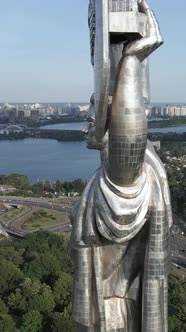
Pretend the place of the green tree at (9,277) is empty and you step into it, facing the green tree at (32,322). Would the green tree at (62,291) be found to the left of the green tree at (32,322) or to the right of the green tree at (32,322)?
left

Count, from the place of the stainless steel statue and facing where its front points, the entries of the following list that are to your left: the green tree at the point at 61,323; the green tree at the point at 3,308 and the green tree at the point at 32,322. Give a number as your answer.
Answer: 0

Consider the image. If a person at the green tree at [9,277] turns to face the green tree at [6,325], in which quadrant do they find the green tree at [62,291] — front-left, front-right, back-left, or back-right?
front-left

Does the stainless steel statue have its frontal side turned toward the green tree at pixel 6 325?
no

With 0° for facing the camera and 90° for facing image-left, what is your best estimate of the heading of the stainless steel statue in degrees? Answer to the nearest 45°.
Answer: approximately 90°

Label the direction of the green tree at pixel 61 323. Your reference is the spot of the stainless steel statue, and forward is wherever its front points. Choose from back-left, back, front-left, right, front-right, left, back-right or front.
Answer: right
